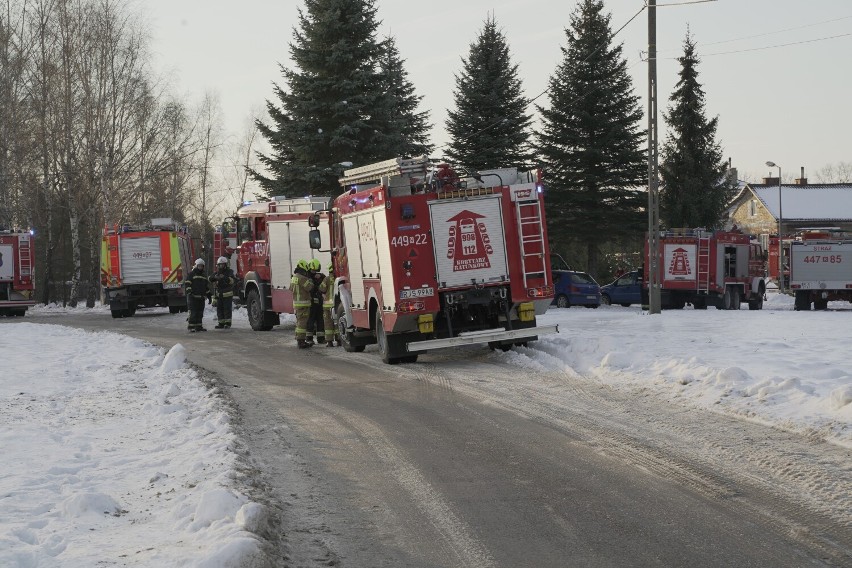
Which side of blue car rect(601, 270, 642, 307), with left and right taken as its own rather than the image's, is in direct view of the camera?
left

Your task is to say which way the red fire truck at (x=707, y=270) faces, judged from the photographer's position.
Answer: facing away from the viewer and to the right of the viewer

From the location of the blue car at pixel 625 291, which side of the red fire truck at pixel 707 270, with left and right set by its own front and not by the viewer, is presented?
left

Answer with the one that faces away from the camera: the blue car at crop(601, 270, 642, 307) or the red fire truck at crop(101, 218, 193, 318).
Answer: the red fire truck

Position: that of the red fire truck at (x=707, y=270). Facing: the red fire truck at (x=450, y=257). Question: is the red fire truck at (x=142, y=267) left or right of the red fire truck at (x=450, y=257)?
right

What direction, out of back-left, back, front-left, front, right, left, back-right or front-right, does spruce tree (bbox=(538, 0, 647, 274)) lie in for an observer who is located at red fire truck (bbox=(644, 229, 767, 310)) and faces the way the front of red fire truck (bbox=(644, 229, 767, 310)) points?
left

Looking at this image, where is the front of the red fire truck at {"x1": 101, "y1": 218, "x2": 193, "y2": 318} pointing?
away from the camera

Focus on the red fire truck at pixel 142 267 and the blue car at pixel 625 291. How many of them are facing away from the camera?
1

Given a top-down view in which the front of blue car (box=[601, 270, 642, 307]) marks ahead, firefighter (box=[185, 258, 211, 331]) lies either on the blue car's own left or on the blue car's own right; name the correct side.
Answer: on the blue car's own left
